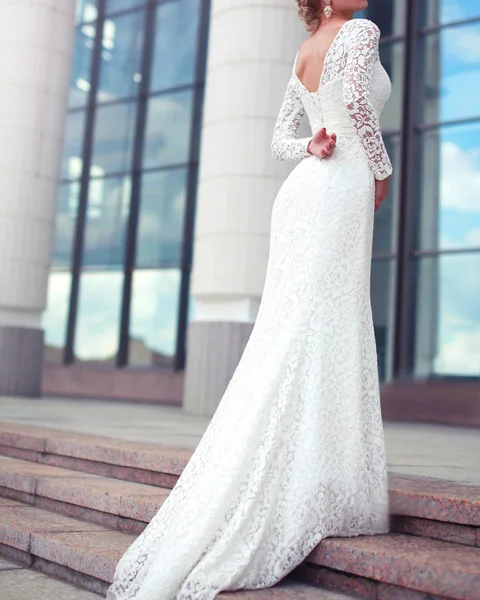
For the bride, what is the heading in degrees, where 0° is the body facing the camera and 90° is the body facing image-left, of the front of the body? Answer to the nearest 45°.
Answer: approximately 225°

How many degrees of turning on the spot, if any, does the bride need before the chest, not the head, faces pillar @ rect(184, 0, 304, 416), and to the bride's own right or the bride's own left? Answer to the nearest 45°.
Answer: approximately 45° to the bride's own left

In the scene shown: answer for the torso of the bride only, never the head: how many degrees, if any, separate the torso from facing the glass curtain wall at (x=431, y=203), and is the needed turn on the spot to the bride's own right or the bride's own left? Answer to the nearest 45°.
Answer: approximately 45° to the bride's own left

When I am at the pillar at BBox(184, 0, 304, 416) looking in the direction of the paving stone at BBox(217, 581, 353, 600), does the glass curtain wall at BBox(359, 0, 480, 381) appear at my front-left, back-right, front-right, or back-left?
back-left

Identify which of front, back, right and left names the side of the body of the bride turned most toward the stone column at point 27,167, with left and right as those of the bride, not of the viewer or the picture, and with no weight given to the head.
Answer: left
